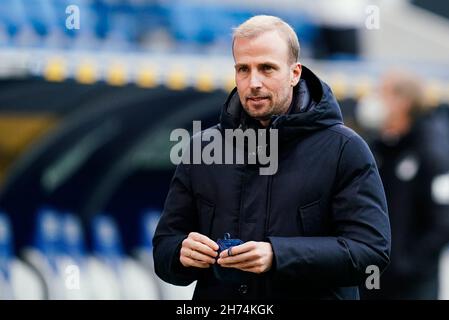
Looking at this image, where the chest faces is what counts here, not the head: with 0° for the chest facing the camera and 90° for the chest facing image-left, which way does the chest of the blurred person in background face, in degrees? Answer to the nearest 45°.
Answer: approximately 45°

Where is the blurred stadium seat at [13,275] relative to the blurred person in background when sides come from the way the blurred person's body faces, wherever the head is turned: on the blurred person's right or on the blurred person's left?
on the blurred person's right
